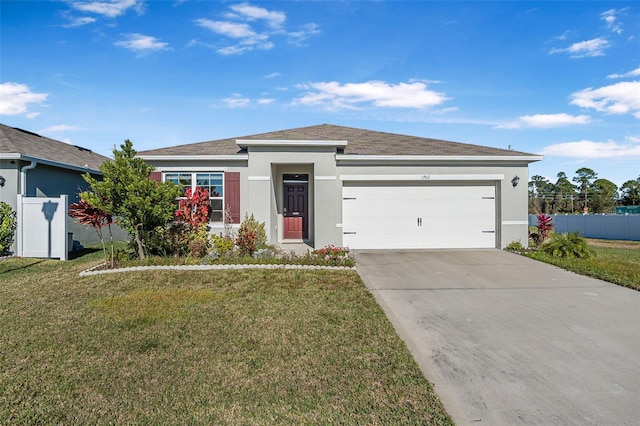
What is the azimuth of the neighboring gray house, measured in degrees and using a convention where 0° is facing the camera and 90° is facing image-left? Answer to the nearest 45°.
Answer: approximately 0°

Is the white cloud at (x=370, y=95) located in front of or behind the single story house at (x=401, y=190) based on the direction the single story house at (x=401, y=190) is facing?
behind

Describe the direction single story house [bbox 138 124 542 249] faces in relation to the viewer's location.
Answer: facing the viewer

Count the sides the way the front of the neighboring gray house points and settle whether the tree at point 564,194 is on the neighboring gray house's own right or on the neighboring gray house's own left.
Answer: on the neighboring gray house's own left

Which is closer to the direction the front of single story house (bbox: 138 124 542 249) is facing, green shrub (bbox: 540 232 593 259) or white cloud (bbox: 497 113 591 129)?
the green shrub

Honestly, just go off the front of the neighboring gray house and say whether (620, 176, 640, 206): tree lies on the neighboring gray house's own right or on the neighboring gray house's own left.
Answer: on the neighboring gray house's own left

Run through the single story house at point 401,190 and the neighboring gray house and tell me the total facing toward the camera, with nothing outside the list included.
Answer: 2

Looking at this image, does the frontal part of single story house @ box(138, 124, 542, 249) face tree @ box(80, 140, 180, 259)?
no

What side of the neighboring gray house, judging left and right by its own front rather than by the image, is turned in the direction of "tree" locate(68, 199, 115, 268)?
front

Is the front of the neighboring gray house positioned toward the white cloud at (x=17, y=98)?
no

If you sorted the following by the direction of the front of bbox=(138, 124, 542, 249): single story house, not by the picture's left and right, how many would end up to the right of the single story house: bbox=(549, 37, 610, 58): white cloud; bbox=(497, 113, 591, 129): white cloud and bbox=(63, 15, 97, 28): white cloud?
1

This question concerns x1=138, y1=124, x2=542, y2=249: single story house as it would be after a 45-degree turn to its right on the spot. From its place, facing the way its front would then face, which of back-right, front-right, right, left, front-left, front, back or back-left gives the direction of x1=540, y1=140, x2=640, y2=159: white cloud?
back

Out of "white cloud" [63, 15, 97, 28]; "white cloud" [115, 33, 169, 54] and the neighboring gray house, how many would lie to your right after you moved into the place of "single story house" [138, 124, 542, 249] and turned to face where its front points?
3

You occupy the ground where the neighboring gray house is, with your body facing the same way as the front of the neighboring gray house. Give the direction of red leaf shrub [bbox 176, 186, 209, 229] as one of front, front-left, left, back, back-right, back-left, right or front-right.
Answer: front-left

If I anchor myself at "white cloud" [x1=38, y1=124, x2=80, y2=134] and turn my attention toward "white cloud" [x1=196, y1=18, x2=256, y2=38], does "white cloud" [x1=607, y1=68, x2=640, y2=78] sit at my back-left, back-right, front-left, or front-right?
front-left

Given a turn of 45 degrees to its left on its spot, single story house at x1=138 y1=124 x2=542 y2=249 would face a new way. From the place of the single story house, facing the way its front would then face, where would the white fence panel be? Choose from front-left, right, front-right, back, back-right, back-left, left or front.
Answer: back-right
